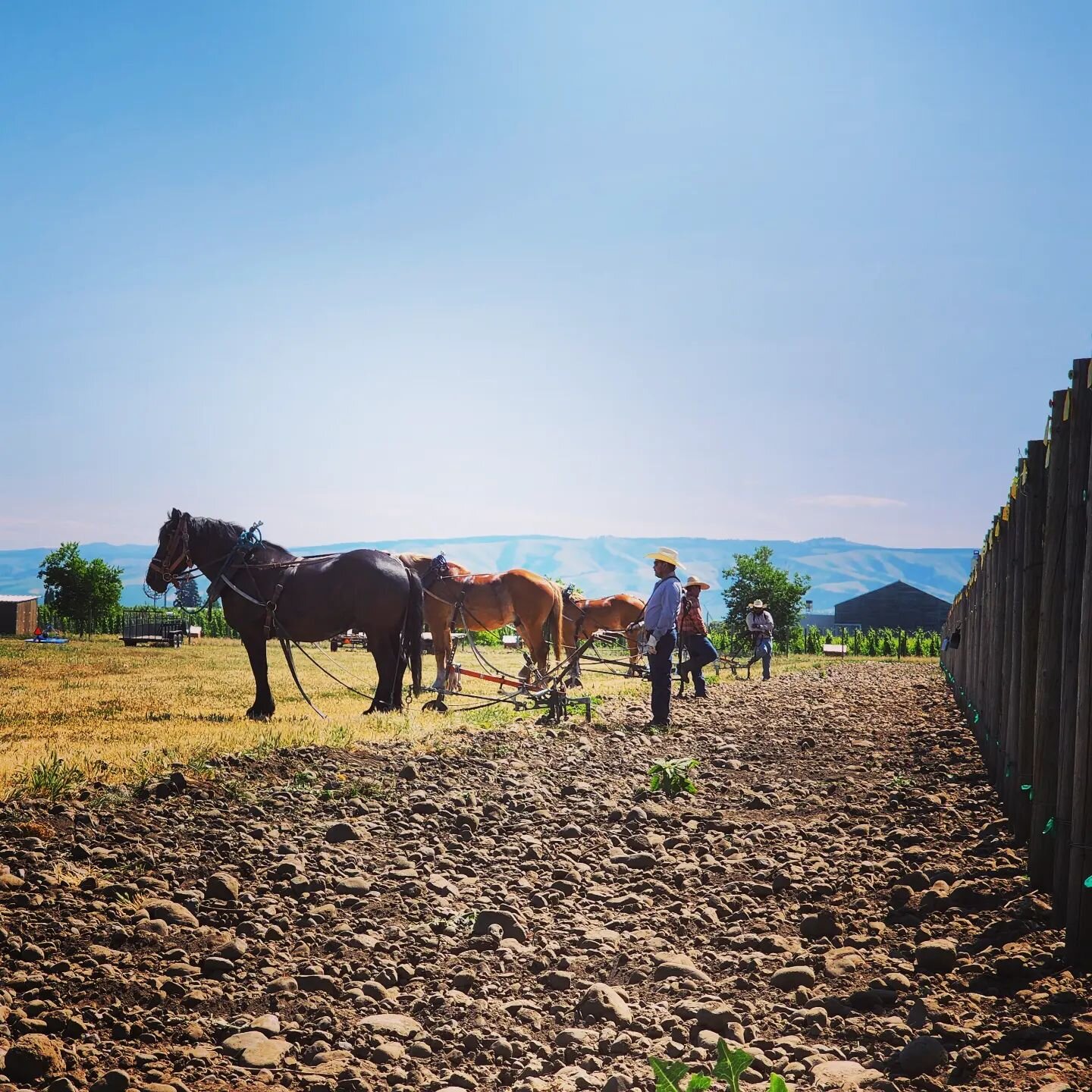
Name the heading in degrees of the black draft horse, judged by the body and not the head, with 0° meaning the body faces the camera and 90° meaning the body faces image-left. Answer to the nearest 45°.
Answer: approximately 90°

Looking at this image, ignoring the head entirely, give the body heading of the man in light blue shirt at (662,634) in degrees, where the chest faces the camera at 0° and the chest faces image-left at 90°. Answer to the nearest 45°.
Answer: approximately 90°

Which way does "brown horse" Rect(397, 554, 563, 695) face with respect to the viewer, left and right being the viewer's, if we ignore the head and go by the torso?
facing to the left of the viewer

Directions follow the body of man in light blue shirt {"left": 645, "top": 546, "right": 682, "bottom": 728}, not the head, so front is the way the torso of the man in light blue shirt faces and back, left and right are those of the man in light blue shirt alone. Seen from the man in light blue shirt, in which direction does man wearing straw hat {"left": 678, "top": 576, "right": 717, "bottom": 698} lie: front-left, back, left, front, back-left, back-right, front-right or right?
right

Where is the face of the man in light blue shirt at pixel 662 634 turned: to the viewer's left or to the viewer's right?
to the viewer's left

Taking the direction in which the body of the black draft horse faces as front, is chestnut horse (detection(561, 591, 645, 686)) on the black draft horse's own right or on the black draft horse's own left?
on the black draft horse's own right

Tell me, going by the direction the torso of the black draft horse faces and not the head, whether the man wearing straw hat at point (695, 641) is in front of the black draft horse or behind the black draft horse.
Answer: behind

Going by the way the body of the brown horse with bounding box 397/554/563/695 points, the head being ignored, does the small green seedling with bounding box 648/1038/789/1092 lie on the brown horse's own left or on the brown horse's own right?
on the brown horse's own left
